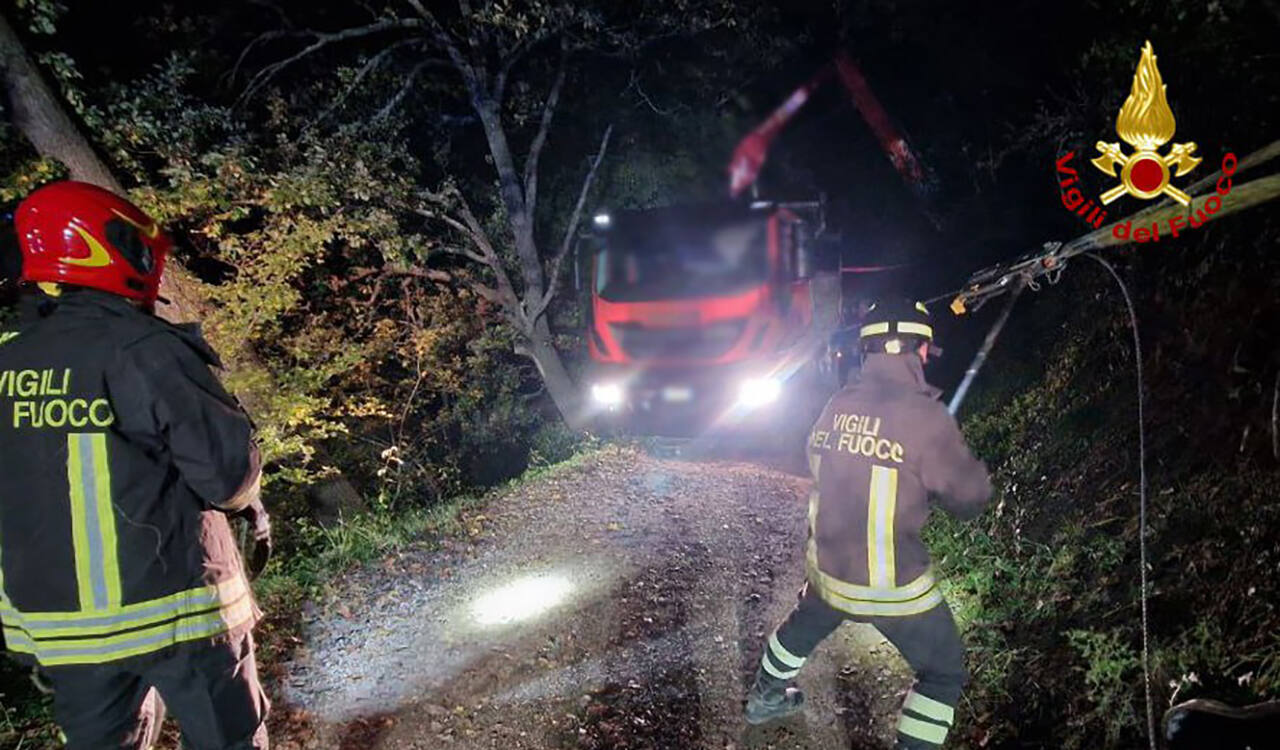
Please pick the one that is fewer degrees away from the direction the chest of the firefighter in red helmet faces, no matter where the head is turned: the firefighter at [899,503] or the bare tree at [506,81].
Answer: the bare tree

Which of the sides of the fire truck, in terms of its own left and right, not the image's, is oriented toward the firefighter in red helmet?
front

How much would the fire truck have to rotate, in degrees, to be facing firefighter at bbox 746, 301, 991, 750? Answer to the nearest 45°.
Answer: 0° — it already faces them

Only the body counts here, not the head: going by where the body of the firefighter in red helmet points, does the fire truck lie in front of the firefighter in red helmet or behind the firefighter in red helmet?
in front

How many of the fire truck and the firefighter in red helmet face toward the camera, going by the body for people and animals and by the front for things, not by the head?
1

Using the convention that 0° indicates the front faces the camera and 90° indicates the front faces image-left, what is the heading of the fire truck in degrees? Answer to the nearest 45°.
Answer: approximately 0°

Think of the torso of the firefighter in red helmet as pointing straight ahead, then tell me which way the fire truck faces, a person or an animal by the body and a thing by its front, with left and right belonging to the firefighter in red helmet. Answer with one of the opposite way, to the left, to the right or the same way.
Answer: the opposite way

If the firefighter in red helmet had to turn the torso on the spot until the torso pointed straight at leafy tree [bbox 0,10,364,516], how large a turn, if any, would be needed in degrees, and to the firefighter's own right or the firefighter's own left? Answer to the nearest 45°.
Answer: approximately 45° to the firefighter's own left

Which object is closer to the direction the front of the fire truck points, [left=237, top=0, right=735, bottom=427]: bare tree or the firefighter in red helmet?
the firefighter in red helmet

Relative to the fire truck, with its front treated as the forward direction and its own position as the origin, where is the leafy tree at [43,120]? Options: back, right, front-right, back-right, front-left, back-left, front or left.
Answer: front-right

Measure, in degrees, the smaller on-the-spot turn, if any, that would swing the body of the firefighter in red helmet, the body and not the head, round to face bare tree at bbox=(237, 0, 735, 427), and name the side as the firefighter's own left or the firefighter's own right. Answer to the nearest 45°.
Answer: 0° — they already face it

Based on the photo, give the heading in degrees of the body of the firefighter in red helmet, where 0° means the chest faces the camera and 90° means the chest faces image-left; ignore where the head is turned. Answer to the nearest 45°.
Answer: approximately 225°

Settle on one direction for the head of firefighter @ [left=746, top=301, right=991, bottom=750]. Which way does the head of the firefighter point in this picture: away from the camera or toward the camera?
away from the camera
